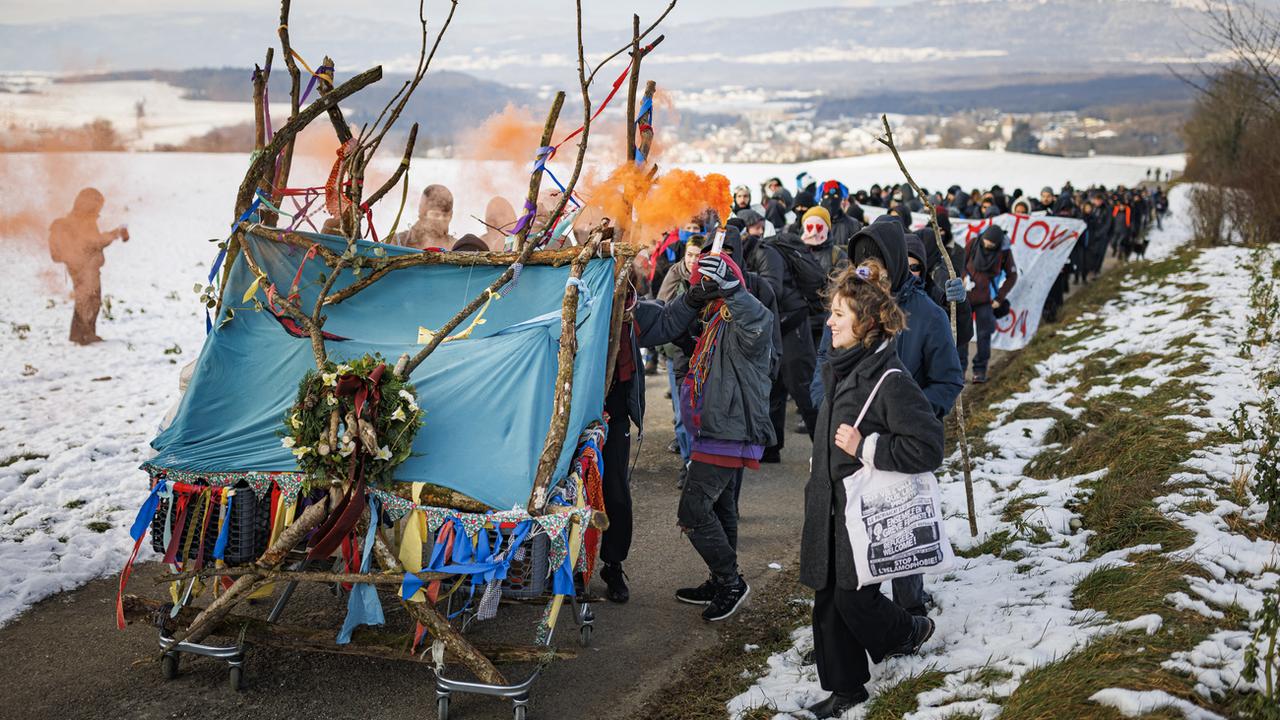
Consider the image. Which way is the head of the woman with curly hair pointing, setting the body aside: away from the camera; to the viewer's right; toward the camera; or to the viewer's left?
to the viewer's left

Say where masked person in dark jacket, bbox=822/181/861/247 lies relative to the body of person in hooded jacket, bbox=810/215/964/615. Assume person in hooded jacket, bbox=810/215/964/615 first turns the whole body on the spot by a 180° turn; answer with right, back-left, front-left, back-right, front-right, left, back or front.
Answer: front-left

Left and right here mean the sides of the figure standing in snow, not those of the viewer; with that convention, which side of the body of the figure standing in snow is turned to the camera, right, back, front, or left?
right
